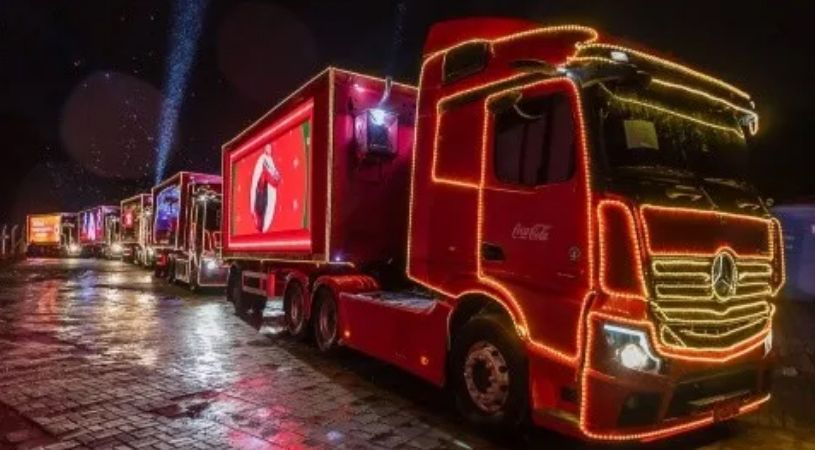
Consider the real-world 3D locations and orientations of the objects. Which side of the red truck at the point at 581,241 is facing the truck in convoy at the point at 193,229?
back

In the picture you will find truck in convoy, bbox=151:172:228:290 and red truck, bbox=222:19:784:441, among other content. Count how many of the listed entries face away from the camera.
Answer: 0

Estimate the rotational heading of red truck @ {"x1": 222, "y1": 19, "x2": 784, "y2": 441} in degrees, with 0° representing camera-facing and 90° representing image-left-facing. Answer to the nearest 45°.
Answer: approximately 315°

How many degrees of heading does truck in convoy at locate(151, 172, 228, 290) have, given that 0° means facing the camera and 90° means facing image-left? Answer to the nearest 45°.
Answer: approximately 315°

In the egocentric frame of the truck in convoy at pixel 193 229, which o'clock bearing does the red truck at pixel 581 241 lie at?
The red truck is roughly at 1 o'clock from the truck in convoy.
